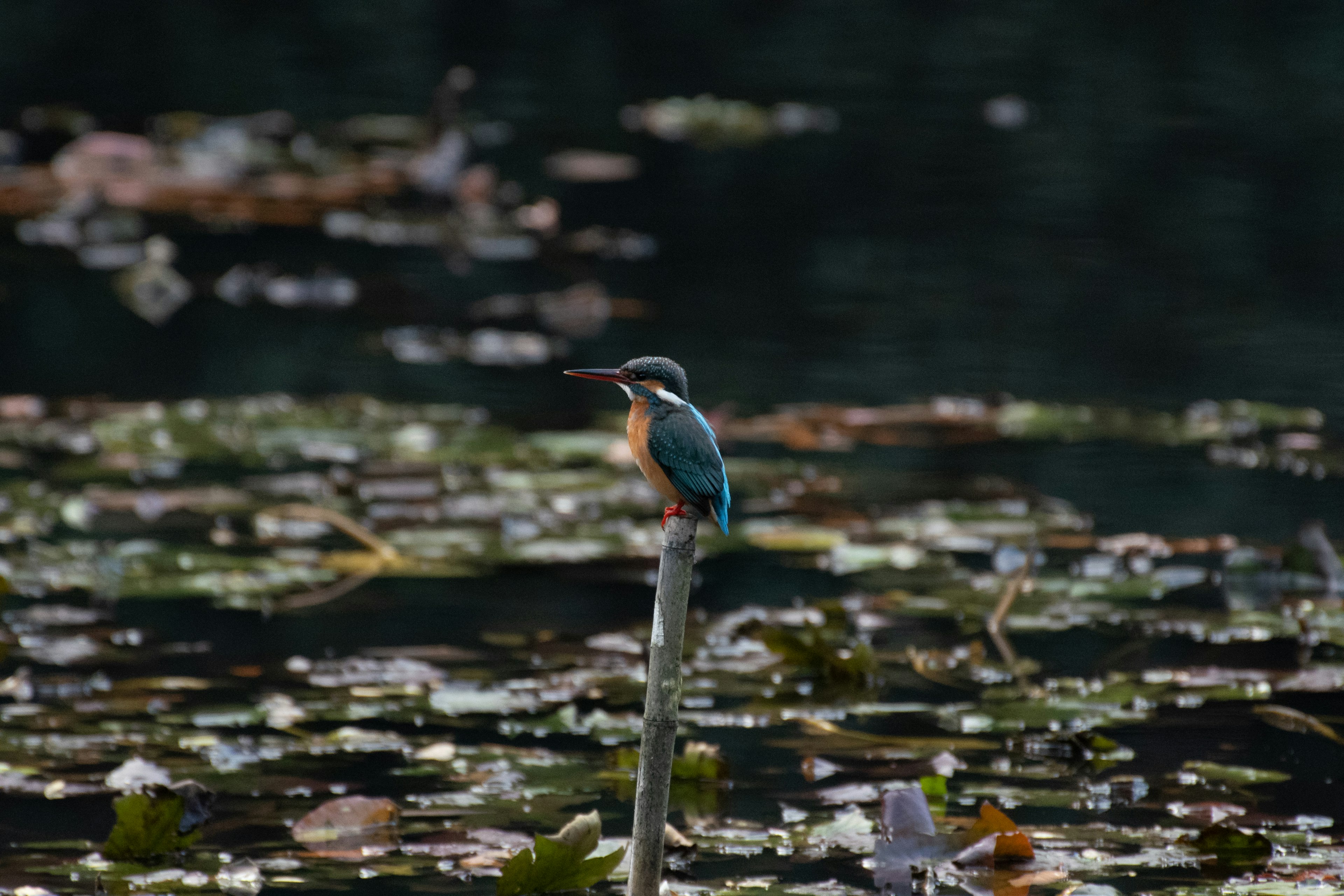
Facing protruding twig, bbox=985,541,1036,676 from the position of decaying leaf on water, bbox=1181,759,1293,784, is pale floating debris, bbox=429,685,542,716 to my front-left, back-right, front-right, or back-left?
front-left

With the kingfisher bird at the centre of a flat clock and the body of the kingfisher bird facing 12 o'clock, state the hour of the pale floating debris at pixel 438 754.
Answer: The pale floating debris is roughly at 2 o'clock from the kingfisher bird.

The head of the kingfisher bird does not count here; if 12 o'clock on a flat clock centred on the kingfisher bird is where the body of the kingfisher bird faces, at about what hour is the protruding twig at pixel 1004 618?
The protruding twig is roughly at 4 o'clock from the kingfisher bird.

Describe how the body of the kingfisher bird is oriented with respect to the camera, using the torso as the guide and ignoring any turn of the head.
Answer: to the viewer's left

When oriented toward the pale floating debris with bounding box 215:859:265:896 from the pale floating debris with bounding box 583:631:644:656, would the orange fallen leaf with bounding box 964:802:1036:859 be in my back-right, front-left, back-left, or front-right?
front-left

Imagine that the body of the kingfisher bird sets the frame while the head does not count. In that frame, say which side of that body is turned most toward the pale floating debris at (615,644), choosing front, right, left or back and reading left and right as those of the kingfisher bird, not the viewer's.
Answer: right

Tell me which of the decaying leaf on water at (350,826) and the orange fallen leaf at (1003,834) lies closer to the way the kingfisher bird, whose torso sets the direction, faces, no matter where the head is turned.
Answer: the decaying leaf on water

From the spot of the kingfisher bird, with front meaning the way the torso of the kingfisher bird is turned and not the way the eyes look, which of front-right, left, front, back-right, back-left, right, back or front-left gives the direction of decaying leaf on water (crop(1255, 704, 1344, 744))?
back-right

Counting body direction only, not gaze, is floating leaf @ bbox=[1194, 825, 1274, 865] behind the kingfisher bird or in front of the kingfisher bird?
behind

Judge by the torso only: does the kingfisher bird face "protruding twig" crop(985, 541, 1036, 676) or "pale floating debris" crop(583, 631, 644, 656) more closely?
the pale floating debris

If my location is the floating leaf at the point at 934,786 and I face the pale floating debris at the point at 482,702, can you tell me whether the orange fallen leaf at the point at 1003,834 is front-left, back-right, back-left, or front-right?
back-left
